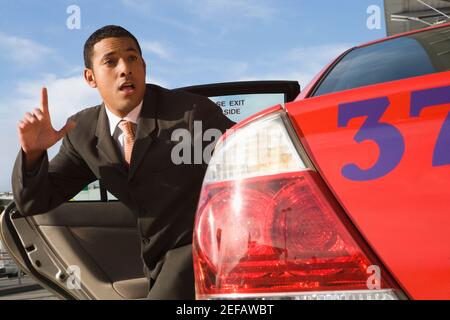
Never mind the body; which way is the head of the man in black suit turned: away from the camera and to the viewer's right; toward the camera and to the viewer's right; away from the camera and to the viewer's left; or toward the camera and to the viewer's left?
toward the camera and to the viewer's right

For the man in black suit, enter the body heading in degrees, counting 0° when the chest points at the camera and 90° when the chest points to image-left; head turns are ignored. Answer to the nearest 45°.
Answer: approximately 0°

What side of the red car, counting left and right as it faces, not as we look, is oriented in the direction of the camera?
back
